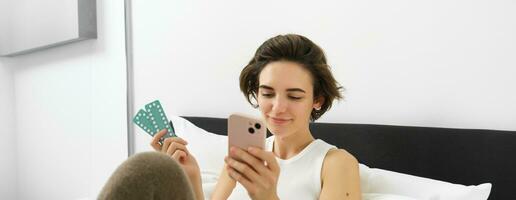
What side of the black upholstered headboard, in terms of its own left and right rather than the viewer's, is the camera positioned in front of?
front

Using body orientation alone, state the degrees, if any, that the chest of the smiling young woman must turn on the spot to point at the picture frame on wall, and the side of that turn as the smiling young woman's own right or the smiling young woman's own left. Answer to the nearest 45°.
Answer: approximately 90° to the smiling young woman's own right

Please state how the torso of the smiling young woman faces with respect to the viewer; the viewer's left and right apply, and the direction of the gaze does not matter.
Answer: facing the viewer and to the left of the viewer

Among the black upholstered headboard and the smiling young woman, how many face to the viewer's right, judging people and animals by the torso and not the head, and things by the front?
0

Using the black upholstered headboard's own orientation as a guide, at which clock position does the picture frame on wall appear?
The picture frame on wall is roughly at 4 o'clock from the black upholstered headboard.

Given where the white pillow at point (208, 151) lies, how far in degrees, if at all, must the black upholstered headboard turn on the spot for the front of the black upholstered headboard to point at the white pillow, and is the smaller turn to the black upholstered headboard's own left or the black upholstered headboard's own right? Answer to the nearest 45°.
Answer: approximately 90° to the black upholstered headboard's own right
